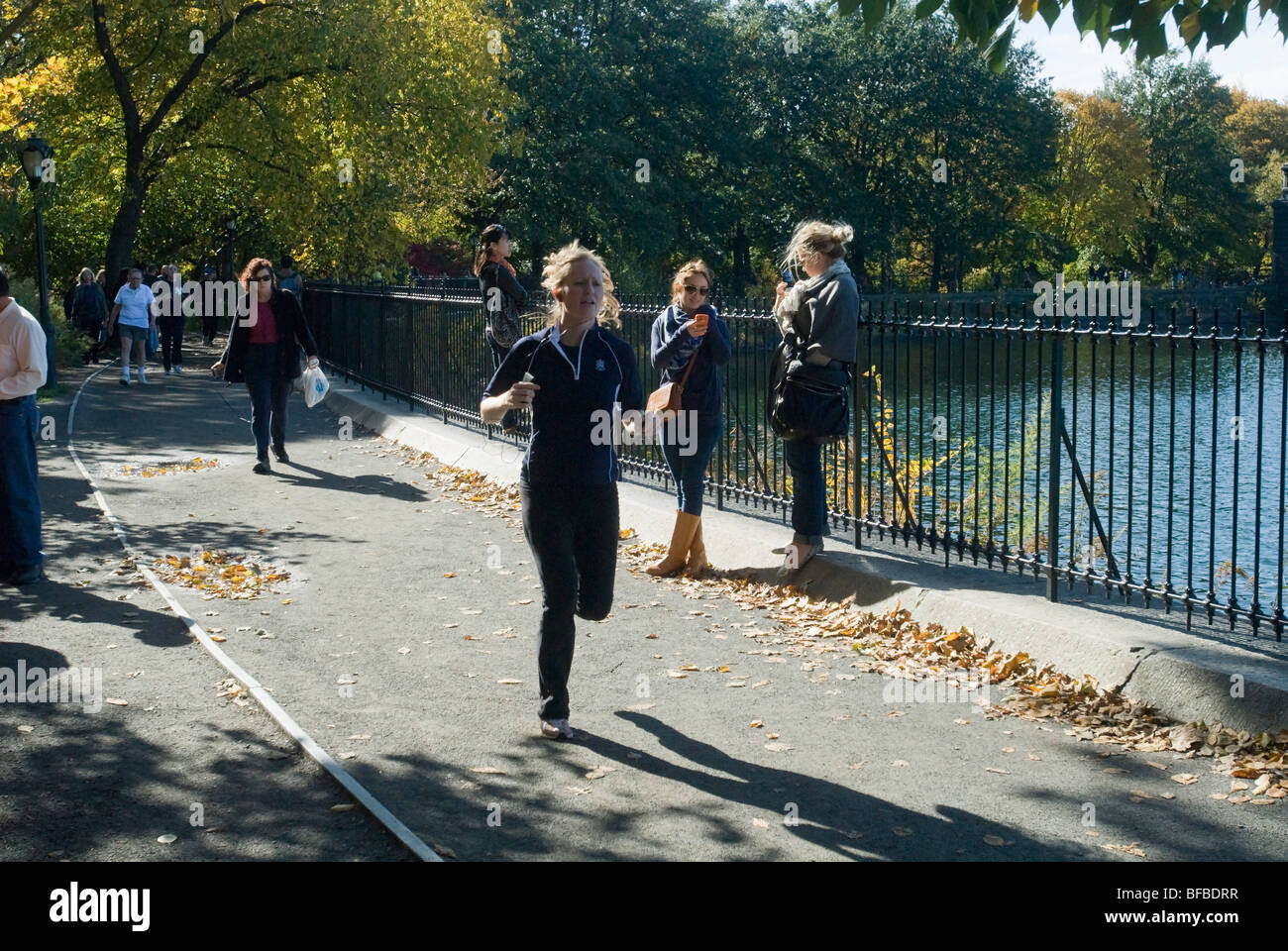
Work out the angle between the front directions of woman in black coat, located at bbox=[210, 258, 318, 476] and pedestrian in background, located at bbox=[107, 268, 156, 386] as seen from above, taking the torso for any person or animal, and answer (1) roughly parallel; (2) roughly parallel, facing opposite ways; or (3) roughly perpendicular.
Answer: roughly parallel

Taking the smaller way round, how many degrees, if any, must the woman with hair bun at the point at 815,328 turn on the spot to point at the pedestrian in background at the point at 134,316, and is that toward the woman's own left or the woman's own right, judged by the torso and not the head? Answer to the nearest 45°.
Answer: approximately 45° to the woman's own right

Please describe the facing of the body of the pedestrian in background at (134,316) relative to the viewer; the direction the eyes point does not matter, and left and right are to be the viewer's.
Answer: facing the viewer

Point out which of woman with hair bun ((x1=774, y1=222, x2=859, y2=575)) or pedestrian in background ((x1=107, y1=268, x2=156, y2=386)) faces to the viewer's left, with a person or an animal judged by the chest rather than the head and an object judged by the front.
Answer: the woman with hair bun

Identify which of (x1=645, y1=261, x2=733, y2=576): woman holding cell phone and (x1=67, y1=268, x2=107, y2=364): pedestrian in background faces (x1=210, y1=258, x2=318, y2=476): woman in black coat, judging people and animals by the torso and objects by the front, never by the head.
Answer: the pedestrian in background

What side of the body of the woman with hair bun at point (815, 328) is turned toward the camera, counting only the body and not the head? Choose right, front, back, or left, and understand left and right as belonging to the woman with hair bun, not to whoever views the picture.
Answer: left

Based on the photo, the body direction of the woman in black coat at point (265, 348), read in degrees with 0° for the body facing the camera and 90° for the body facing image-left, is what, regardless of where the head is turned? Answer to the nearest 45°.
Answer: approximately 0°

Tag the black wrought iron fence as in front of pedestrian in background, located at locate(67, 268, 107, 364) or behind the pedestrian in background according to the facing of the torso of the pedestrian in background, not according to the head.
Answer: in front

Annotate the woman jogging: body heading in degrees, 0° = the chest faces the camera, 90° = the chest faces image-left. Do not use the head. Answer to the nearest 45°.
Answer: approximately 0°

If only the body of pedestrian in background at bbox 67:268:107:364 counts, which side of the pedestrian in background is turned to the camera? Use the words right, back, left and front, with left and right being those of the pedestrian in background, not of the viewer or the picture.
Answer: front

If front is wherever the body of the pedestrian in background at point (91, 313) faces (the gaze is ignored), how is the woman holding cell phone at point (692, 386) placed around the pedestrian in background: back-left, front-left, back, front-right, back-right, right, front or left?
front

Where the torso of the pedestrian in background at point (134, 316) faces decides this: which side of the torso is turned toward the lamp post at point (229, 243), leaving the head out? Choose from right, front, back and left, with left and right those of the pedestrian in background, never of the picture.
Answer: back

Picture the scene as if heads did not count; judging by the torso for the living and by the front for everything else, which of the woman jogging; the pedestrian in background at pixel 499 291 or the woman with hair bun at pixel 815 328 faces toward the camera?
the woman jogging
